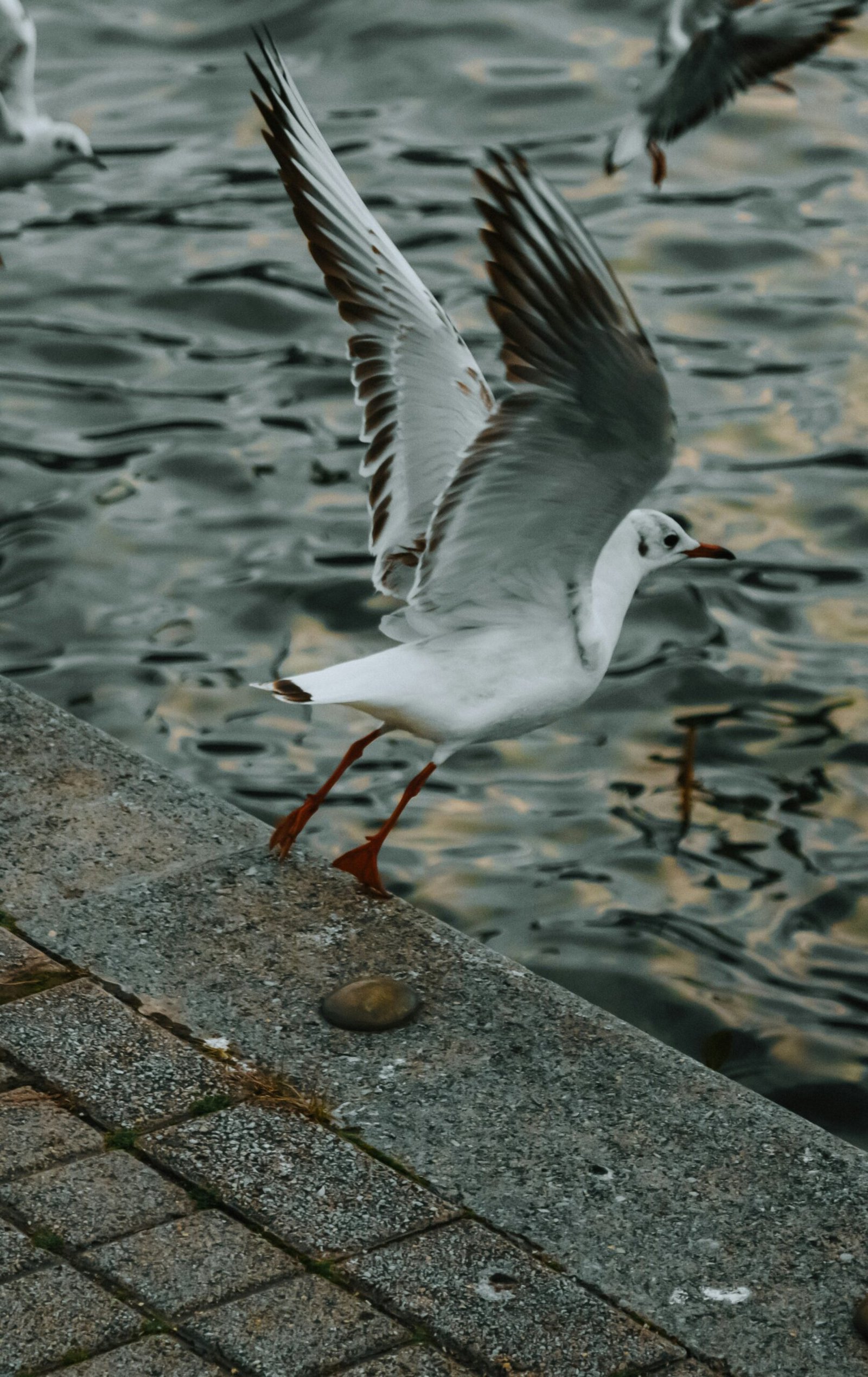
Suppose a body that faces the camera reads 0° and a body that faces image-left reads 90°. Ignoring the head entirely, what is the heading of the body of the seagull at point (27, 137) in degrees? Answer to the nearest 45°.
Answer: approximately 270°

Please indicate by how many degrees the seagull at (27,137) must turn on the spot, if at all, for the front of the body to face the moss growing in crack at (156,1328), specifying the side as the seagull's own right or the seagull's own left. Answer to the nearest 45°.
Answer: approximately 90° to the seagull's own right

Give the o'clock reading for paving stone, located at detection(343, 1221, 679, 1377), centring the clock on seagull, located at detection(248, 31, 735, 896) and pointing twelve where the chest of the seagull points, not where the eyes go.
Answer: The paving stone is roughly at 3 o'clock from the seagull.

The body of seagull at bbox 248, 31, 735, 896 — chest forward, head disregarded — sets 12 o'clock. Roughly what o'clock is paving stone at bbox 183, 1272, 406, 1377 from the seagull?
The paving stone is roughly at 3 o'clock from the seagull.

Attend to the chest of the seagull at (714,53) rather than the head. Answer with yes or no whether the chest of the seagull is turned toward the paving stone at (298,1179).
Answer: no

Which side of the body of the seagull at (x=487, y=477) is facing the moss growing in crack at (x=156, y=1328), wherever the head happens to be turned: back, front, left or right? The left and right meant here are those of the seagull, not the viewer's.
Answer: right

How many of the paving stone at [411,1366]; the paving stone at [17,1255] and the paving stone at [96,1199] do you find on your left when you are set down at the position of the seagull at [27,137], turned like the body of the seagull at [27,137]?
0

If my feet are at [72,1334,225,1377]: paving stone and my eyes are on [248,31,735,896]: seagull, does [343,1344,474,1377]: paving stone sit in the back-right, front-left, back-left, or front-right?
front-right

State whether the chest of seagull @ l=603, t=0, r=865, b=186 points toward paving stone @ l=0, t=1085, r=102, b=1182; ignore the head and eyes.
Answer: no

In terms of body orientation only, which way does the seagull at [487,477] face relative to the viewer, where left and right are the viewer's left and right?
facing to the right of the viewer

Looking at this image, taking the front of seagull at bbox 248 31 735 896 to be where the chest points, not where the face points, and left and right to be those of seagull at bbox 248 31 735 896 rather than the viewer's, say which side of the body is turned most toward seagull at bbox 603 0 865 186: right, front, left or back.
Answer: left

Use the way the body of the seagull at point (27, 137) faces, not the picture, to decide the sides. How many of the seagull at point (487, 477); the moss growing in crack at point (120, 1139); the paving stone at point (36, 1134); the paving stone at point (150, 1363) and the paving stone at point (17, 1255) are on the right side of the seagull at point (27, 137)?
5
